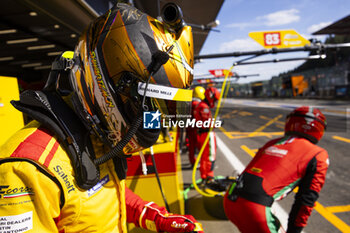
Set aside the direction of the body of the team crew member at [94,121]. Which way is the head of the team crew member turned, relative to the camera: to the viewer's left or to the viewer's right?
to the viewer's right

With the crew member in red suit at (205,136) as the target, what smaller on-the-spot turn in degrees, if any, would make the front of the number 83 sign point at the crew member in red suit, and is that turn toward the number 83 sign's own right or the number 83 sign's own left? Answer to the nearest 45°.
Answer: approximately 45° to the number 83 sign's own right

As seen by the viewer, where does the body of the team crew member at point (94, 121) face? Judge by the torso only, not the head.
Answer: to the viewer's right

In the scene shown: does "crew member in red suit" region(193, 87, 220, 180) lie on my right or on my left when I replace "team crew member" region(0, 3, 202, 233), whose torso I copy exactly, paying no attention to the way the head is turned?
on my left

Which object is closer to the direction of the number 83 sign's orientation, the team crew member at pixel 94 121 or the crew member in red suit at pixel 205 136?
the team crew member

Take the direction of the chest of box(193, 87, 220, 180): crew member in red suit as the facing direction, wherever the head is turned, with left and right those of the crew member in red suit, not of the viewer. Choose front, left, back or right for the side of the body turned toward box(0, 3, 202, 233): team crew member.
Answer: right
